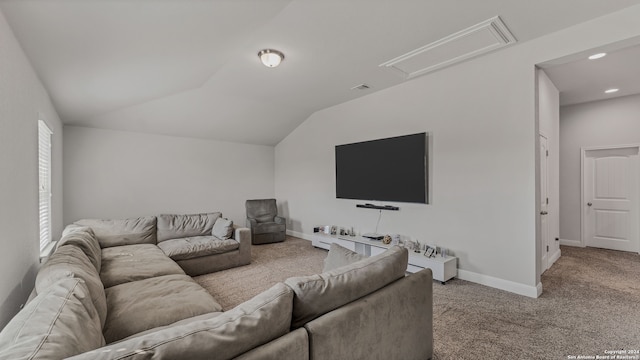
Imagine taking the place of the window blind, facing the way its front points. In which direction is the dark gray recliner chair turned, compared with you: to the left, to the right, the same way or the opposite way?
to the right

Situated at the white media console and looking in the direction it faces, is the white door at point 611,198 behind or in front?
behind

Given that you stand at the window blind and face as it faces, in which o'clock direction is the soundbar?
The soundbar is roughly at 1 o'clock from the window blind.

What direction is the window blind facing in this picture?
to the viewer's right
